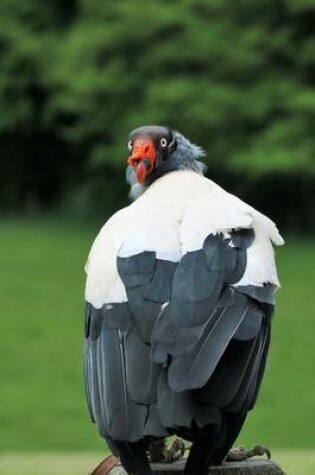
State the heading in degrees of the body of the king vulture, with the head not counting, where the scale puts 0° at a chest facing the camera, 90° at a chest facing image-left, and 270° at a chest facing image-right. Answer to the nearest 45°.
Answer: approximately 180°
